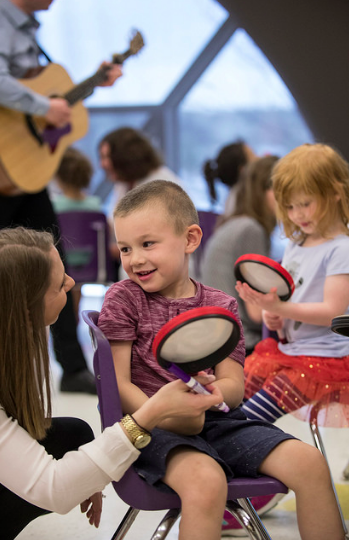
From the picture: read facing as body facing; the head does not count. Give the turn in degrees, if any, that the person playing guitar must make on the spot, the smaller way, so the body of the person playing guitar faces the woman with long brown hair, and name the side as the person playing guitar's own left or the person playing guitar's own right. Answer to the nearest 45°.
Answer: approximately 45° to the person playing guitar's own right

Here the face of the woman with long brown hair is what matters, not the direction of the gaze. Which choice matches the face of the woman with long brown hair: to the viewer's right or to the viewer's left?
to the viewer's right

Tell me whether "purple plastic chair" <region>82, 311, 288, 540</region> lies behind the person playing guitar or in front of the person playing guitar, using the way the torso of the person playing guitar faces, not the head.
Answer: in front

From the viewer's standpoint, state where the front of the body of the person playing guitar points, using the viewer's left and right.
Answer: facing the viewer and to the right of the viewer
